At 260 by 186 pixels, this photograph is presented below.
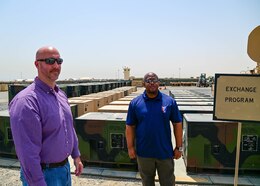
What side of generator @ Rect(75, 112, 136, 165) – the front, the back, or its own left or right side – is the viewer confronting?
front

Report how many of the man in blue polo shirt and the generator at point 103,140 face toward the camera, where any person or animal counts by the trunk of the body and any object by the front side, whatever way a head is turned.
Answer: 2

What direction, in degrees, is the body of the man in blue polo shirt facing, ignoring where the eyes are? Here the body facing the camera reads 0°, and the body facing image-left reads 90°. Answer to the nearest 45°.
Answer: approximately 0°

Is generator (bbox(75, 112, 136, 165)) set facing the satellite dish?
no

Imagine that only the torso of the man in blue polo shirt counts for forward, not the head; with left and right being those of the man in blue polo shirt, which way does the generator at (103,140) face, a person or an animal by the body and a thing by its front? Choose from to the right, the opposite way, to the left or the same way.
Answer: the same way

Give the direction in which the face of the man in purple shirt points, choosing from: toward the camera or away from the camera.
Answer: toward the camera

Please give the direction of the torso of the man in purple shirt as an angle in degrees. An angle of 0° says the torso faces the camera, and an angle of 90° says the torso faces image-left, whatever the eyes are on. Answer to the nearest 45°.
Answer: approximately 315°

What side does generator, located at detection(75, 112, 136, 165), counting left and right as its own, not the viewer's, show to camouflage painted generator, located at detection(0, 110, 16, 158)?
right

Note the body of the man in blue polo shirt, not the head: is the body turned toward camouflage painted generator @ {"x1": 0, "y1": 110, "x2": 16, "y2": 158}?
no

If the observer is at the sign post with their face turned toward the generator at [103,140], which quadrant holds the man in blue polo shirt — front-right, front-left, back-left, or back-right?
front-left

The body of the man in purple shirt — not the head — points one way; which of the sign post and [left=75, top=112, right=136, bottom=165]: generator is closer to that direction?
the sign post

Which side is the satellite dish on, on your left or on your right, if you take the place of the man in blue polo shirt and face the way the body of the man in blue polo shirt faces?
on your left
